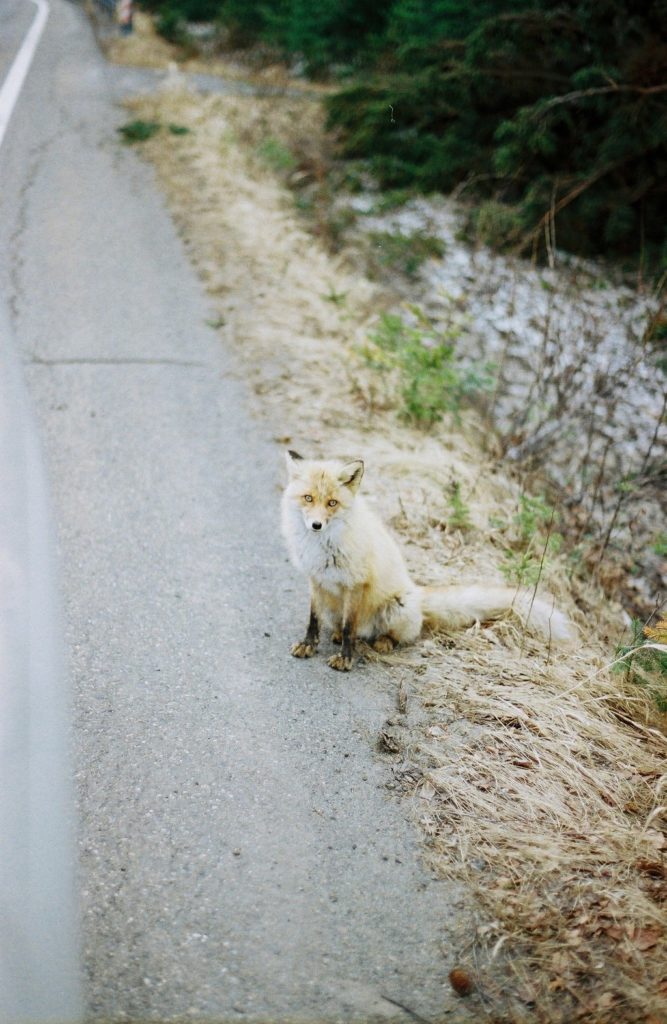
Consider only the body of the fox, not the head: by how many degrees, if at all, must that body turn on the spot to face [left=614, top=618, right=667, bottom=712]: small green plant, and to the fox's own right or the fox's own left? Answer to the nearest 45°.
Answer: approximately 135° to the fox's own left

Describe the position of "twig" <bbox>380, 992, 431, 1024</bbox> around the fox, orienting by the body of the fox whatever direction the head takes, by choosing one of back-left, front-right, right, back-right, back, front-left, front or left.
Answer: front-left

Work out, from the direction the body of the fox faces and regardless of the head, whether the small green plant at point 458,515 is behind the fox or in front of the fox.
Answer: behind

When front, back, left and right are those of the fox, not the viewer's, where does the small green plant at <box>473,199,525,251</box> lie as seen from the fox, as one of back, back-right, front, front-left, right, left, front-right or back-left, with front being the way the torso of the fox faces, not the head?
back-right

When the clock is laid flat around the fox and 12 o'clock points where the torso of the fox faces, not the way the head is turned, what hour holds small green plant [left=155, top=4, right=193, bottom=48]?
The small green plant is roughly at 4 o'clock from the fox.

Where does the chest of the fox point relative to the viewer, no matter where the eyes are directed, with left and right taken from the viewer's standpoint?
facing the viewer and to the left of the viewer

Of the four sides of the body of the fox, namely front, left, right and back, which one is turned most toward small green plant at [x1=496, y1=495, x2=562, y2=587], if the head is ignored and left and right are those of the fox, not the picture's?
back

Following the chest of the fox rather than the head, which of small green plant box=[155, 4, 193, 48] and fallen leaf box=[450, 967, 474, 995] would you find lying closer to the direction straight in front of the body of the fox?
the fallen leaf

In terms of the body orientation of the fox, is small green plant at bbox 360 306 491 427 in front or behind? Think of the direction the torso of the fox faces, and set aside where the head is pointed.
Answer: behind

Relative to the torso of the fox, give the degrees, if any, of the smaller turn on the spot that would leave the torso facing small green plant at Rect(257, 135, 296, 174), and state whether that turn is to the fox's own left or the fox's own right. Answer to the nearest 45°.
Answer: approximately 135° to the fox's own right
